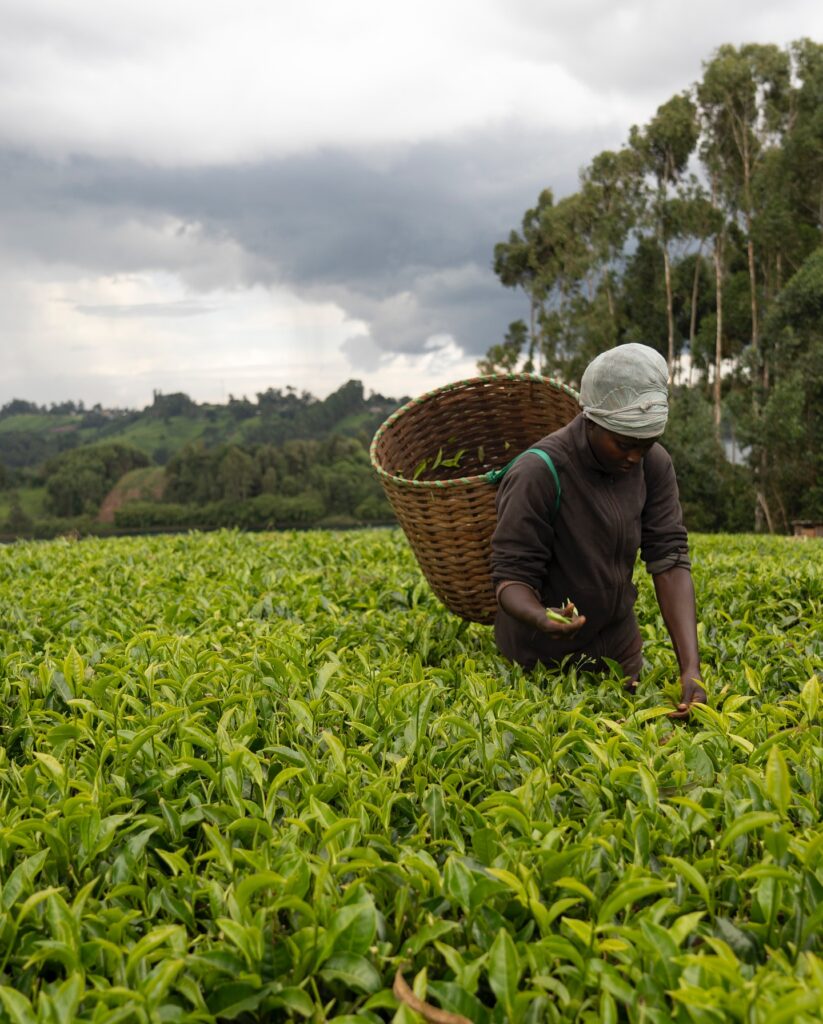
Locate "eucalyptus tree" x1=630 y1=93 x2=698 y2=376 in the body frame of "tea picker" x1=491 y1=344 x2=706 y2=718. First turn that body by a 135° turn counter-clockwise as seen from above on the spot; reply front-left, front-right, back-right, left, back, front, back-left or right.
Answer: front

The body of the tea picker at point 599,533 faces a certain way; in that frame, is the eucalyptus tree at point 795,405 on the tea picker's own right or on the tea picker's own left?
on the tea picker's own left

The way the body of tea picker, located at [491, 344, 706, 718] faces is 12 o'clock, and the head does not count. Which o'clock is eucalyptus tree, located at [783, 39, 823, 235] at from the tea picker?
The eucalyptus tree is roughly at 8 o'clock from the tea picker.

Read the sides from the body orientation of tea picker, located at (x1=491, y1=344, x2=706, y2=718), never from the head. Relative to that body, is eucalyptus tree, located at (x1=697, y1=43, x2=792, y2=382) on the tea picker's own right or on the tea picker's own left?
on the tea picker's own left

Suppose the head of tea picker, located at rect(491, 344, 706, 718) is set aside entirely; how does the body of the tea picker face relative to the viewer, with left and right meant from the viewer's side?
facing the viewer and to the right of the viewer
